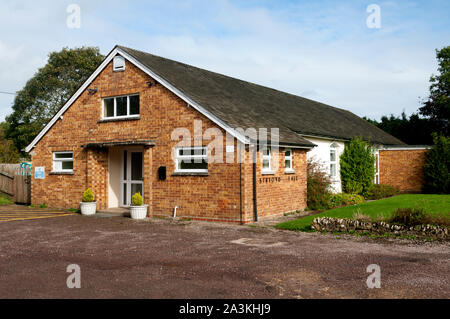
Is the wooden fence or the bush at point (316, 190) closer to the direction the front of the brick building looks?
the wooden fence

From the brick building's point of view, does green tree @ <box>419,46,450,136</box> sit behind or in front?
behind

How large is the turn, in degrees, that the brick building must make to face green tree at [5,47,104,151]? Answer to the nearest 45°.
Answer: approximately 90° to its right

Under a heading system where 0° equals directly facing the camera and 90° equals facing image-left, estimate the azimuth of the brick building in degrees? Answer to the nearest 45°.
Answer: approximately 45°

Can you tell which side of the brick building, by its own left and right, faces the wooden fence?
right
